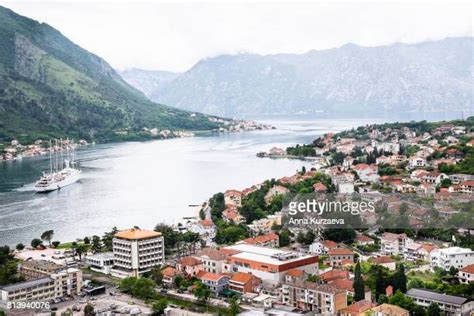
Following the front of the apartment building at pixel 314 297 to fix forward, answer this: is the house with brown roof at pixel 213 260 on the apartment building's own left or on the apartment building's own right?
on the apartment building's own right

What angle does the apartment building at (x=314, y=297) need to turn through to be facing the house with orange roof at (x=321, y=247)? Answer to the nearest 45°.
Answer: approximately 135° to its right

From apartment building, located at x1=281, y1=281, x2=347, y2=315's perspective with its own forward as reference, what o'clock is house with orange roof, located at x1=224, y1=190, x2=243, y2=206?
The house with orange roof is roughly at 4 o'clock from the apartment building.

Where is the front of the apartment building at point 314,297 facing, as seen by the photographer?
facing the viewer and to the left of the viewer

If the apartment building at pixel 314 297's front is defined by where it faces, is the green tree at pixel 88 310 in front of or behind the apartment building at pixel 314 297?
in front

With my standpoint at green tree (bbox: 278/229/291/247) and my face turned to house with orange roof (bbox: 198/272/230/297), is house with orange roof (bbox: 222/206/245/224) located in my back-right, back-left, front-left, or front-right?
back-right

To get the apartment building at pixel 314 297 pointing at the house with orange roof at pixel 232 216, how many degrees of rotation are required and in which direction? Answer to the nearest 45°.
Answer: approximately 135° to its right

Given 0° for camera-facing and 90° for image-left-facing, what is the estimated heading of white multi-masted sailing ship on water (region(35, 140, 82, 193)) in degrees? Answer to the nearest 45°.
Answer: approximately 225°

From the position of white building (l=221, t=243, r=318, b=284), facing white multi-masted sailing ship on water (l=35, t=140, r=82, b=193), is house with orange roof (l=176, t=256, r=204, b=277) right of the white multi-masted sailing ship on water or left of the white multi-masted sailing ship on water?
left

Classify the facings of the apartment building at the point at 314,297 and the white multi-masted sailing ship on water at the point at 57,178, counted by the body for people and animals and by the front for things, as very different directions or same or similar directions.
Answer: very different directions

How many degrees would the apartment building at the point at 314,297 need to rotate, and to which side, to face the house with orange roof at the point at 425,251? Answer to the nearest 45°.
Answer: approximately 180°

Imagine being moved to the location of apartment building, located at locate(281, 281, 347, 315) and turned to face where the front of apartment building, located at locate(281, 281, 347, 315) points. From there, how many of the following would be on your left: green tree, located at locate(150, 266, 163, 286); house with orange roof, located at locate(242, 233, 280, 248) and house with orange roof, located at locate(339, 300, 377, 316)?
1
